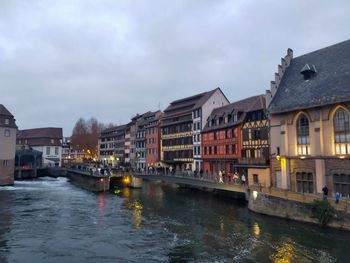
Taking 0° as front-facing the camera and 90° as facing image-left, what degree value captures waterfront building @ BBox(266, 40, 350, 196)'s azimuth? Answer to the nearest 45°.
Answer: approximately 45°
